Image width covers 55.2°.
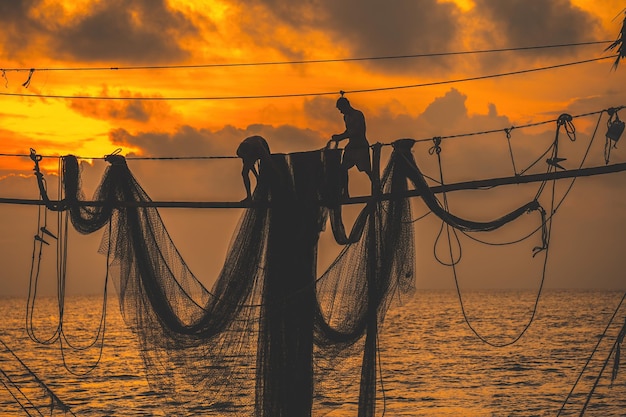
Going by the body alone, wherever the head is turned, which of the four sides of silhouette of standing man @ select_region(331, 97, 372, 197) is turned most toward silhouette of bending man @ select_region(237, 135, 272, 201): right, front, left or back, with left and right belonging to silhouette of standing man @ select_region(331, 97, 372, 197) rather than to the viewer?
front

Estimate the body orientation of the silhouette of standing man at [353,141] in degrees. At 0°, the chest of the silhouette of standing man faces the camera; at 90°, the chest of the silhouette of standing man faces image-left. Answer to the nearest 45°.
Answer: approximately 90°
